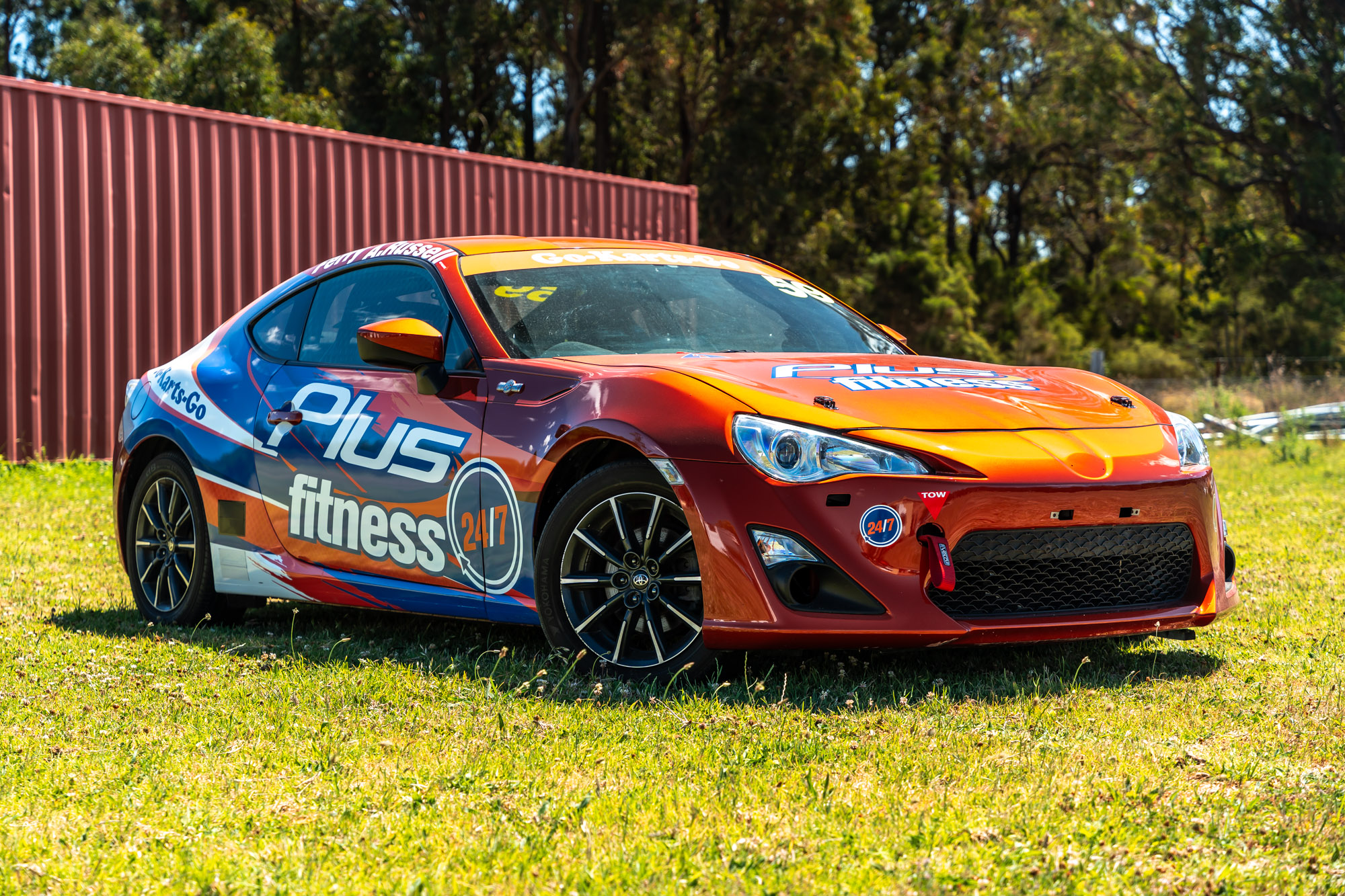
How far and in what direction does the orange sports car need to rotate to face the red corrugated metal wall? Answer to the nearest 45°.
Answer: approximately 180°

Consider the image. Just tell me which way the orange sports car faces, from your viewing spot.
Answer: facing the viewer and to the right of the viewer
